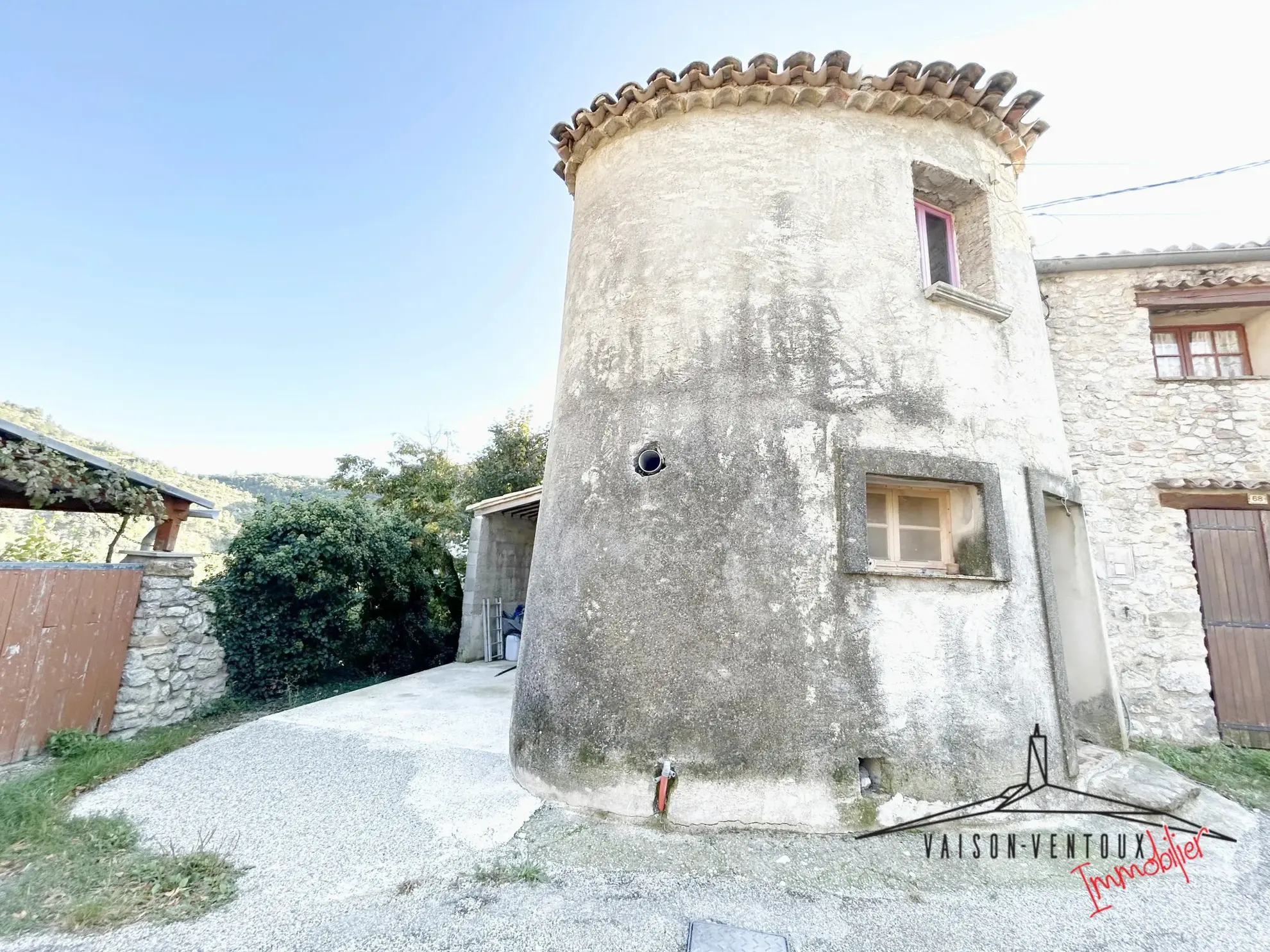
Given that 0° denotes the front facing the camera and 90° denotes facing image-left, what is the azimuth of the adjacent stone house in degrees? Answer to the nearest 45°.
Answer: approximately 0°

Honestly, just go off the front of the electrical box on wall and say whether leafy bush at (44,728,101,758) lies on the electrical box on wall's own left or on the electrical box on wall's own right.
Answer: on the electrical box on wall's own right

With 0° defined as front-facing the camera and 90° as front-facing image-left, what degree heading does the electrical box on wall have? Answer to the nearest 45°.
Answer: approximately 0°

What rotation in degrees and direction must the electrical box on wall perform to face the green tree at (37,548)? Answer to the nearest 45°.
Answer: approximately 45° to its right

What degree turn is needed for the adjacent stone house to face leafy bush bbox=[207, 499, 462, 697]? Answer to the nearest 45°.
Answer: approximately 45° to its right

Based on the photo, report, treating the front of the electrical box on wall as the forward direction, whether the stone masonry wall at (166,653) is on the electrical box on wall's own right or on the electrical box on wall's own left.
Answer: on the electrical box on wall's own right

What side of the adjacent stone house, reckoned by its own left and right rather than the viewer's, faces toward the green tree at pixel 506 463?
right

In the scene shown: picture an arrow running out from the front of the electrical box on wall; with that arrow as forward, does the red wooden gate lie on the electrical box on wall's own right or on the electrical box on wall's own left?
on the electrical box on wall's own right

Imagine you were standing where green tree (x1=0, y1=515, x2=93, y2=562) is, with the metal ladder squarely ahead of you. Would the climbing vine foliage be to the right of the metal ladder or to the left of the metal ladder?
right

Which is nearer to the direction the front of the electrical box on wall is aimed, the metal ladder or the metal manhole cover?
the metal manhole cover

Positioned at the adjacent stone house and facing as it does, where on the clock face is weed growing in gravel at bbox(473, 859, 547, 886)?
The weed growing in gravel is roughly at 1 o'clock from the adjacent stone house.
